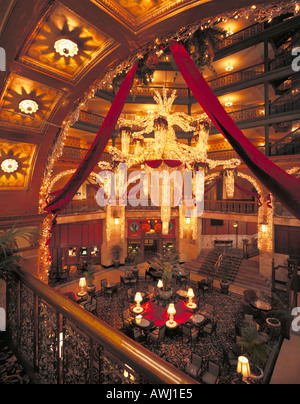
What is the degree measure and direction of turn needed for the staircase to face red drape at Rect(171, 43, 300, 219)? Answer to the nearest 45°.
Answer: approximately 45° to its left

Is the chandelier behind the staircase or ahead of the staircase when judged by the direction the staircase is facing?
ahead

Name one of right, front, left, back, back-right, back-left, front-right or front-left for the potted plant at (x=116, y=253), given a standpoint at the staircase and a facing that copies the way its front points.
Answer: front-right

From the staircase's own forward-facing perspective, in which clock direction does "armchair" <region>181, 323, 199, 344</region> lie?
The armchair is roughly at 11 o'clock from the staircase.

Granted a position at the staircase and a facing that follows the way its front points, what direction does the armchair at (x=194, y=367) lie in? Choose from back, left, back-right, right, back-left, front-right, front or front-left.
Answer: front-left

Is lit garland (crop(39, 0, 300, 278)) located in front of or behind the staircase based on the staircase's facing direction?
in front

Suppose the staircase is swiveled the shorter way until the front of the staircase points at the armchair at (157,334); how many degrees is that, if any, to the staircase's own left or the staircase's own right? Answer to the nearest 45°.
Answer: approximately 45° to the staircase's own left

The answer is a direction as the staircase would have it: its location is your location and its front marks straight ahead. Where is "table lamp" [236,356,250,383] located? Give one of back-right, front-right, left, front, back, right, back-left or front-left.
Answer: front-left

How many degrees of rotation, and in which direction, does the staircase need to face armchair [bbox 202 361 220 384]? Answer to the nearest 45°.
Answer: approximately 45° to its left
